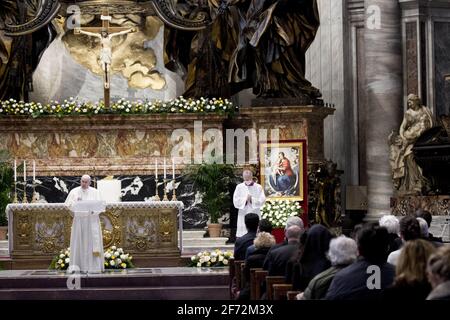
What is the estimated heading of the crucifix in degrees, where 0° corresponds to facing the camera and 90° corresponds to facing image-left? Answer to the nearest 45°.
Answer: approximately 0°

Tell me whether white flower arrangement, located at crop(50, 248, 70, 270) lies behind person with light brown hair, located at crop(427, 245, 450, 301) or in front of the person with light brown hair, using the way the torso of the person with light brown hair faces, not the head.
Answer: in front

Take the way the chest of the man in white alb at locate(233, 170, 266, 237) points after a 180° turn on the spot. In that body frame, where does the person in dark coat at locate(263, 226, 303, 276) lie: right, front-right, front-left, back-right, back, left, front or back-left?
back

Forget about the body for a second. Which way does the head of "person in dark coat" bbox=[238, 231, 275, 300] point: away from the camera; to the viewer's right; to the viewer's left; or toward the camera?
away from the camera

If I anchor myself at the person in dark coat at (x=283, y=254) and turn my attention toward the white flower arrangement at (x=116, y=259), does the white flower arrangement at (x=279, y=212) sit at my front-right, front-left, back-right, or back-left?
front-right

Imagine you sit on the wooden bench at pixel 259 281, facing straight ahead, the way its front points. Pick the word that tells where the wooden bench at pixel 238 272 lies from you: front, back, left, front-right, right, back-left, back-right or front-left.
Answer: front-right

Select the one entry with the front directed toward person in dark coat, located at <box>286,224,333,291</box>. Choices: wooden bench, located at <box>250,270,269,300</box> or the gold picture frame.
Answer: the gold picture frame

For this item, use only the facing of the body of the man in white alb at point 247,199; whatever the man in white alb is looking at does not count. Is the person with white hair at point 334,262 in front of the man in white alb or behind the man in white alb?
in front

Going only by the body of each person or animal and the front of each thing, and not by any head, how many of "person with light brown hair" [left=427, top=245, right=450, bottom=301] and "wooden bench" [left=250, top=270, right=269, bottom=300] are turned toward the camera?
0

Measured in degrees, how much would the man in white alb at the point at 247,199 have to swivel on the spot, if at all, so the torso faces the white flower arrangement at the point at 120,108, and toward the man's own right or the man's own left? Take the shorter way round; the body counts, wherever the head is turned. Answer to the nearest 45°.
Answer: approximately 135° to the man's own right

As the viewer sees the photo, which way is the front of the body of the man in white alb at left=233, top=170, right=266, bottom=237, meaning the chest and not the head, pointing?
toward the camera

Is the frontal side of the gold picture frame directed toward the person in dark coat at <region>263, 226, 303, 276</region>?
yes

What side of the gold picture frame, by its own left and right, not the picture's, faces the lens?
front

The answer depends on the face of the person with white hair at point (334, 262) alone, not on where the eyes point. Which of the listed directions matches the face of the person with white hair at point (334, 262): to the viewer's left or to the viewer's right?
to the viewer's left
